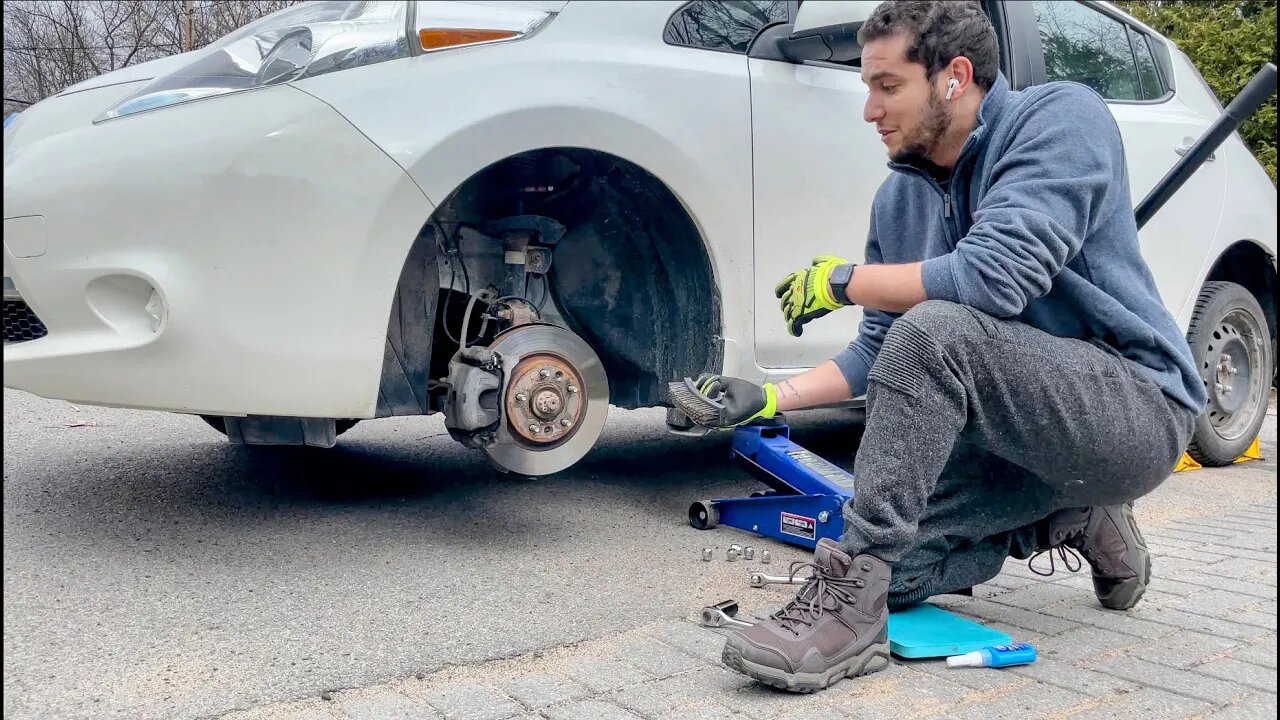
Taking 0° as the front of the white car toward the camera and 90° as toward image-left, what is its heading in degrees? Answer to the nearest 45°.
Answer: approximately 45°

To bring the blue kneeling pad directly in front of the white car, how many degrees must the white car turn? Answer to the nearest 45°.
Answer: approximately 90° to its left

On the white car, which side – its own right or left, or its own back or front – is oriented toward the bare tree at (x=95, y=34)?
right

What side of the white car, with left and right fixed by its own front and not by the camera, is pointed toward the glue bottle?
left

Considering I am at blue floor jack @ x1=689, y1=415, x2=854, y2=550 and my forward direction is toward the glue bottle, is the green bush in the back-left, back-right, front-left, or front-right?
back-left

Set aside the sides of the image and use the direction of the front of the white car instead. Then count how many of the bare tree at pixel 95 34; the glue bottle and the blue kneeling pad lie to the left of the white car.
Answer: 2

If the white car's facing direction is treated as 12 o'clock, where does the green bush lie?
The green bush is roughly at 6 o'clock from the white car.
